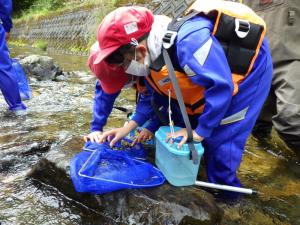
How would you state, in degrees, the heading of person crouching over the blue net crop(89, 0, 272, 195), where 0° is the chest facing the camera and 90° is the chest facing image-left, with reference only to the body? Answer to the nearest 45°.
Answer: approximately 90°

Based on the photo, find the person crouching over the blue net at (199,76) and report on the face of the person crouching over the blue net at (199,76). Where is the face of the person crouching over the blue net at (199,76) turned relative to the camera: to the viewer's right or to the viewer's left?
to the viewer's left

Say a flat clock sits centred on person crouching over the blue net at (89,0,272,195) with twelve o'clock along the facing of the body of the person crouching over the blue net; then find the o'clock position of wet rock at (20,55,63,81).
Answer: The wet rock is roughly at 2 o'clock from the person crouching over the blue net.

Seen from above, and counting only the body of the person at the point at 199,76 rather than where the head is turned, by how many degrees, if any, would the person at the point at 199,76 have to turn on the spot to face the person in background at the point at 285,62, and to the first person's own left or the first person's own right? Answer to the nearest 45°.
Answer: approximately 135° to the first person's own right
